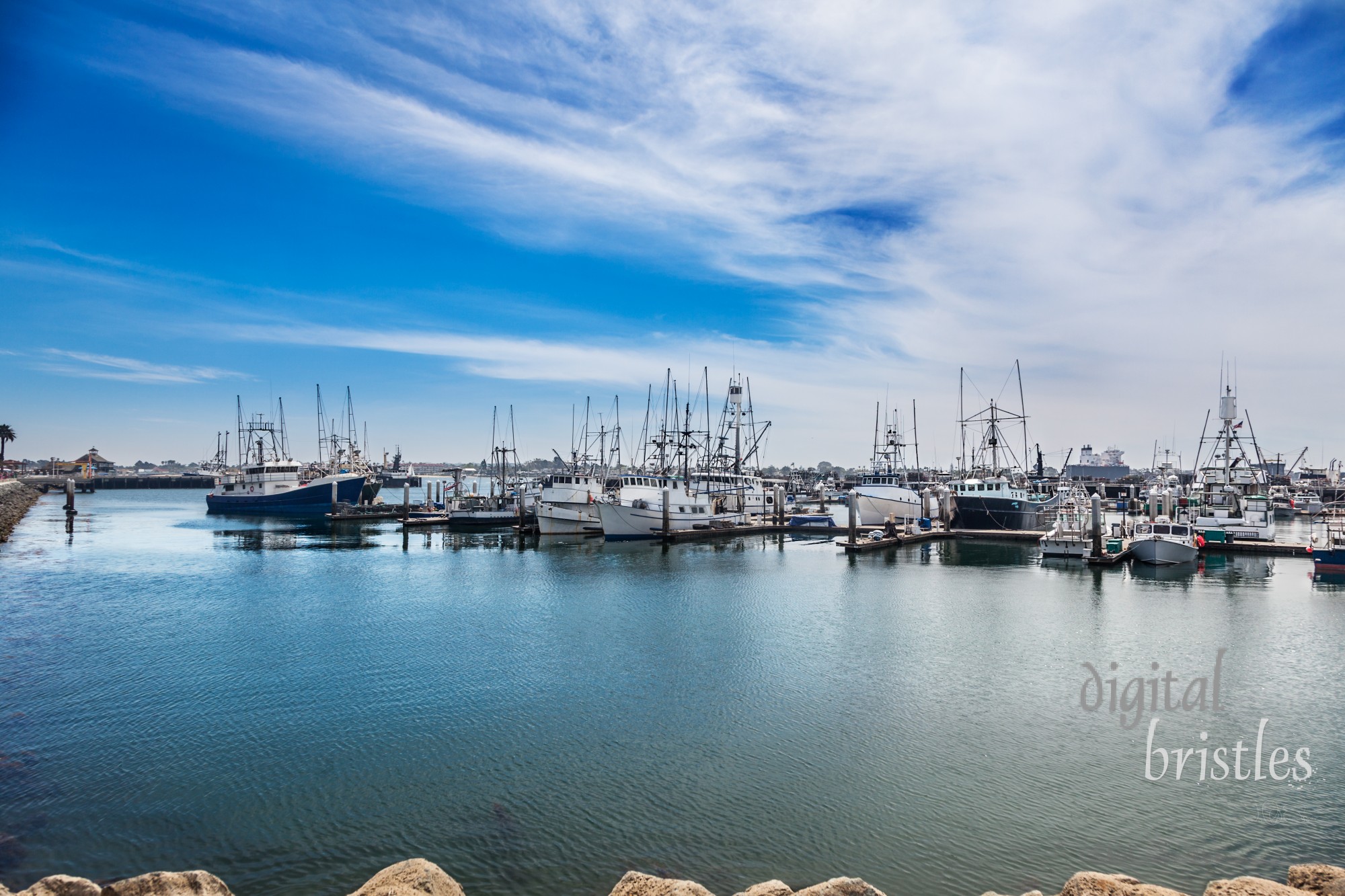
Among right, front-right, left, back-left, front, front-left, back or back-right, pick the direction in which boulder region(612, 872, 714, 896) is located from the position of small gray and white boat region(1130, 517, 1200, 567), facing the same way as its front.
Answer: front

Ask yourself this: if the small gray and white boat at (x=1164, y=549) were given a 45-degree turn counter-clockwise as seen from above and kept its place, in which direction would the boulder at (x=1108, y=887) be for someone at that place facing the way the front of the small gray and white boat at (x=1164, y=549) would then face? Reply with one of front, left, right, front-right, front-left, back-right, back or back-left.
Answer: front-right

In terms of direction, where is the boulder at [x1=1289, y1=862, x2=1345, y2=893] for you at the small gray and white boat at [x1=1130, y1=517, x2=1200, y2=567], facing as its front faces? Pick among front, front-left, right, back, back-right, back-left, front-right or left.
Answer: front

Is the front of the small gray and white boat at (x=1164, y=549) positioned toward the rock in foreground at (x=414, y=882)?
yes

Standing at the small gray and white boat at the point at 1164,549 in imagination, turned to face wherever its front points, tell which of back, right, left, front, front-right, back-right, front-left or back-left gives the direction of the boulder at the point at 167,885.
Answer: front

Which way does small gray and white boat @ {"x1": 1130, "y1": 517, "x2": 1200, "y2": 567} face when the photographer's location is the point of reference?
facing the viewer

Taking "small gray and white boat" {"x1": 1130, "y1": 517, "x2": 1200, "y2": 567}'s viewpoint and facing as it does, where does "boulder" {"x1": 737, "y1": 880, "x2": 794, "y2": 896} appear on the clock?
The boulder is roughly at 12 o'clock from the small gray and white boat.

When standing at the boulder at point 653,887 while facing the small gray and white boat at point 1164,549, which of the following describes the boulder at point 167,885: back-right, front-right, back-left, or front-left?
back-left

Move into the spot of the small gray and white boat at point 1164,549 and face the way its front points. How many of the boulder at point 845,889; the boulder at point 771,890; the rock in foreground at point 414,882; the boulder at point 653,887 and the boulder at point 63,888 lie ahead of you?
5
